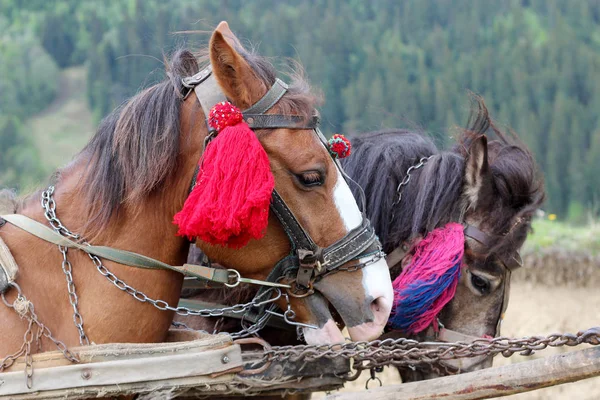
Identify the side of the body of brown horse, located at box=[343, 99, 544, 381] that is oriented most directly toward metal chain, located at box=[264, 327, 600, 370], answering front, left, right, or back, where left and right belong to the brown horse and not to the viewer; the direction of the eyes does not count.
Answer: right

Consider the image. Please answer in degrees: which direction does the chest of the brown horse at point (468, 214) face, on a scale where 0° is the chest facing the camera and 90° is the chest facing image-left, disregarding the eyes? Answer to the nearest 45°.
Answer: approximately 270°

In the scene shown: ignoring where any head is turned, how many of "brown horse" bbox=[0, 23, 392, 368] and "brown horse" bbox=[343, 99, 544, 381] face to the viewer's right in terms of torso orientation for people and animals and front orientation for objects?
2

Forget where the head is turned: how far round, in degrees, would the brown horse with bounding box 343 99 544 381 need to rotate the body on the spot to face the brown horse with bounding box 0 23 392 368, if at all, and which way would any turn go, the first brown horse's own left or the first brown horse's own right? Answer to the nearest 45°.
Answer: approximately 135° to the first brown horse's own right

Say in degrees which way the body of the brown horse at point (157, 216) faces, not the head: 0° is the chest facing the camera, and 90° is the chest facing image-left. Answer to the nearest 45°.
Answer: approximately 270°

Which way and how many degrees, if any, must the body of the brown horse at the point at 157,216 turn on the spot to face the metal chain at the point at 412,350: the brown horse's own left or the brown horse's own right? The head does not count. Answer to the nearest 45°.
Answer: approximately 45° to the brown horse's own right
